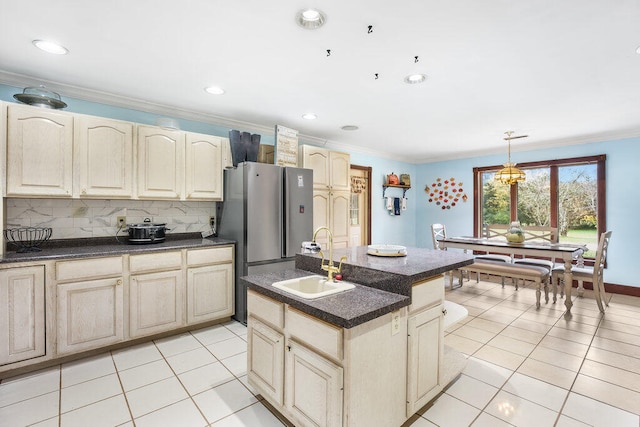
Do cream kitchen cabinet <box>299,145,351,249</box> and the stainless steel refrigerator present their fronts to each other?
no

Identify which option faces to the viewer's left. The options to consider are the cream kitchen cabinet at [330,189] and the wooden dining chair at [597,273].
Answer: the wooden dining chair

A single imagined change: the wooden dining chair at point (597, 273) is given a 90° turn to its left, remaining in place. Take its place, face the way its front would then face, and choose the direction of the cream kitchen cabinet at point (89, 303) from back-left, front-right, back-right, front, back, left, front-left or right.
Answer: front-right

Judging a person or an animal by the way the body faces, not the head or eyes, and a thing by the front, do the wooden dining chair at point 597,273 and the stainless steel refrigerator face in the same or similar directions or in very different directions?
very different directions

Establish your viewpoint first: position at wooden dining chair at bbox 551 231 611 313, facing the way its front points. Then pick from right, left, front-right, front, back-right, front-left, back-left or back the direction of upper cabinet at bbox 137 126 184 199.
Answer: front-left

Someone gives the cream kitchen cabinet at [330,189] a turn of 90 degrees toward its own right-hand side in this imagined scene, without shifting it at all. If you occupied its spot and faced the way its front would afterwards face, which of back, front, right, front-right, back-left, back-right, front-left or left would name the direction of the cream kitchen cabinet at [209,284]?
front

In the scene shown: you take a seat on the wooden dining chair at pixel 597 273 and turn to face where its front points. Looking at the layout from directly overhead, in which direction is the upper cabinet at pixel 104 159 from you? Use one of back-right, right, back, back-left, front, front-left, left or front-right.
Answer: front-left

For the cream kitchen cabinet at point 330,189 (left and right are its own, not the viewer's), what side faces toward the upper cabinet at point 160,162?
right

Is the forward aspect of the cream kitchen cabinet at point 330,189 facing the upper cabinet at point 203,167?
no

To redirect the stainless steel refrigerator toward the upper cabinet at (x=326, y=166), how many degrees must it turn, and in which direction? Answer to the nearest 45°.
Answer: approximately 90° to its left

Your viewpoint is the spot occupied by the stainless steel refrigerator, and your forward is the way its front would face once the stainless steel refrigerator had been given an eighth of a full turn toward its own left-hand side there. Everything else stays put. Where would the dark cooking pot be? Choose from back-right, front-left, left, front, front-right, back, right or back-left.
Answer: back

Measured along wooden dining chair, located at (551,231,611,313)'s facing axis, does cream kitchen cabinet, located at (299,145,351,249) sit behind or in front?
in front

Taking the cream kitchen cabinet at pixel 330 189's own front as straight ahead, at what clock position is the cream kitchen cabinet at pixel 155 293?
the cream kitchen cabinet at pixel 155 293 is roughly at 3 o'clock from the cream kitchen cabinet at pixel 330 189.

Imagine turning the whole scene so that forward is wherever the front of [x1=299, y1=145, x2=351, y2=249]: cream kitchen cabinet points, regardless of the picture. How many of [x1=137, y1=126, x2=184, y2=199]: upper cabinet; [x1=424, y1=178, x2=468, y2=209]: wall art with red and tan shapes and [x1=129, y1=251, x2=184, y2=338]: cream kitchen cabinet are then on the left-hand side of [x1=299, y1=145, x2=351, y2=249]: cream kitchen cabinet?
1

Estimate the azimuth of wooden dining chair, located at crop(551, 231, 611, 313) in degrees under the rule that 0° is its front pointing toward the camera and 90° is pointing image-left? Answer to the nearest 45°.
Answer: approximately 90°

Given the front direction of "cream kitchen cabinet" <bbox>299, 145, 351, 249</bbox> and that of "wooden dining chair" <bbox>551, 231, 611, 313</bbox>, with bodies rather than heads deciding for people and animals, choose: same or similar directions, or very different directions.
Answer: very different directions

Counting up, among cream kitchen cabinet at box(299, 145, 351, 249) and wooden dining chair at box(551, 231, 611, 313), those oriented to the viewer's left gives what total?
1

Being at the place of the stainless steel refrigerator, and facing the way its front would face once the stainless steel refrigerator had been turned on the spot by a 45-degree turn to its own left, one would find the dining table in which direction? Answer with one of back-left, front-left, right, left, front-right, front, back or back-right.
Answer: front

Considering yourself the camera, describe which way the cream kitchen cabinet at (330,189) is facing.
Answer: facing the viewer and to the right of the viewer

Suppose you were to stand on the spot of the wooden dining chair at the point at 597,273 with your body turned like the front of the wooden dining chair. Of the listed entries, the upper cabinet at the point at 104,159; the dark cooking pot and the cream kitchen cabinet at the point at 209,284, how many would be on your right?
0

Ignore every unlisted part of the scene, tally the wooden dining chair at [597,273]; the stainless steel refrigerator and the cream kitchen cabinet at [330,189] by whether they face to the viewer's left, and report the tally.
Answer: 1

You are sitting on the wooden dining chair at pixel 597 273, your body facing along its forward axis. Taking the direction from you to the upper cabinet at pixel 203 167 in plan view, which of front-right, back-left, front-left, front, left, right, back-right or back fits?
front-left
